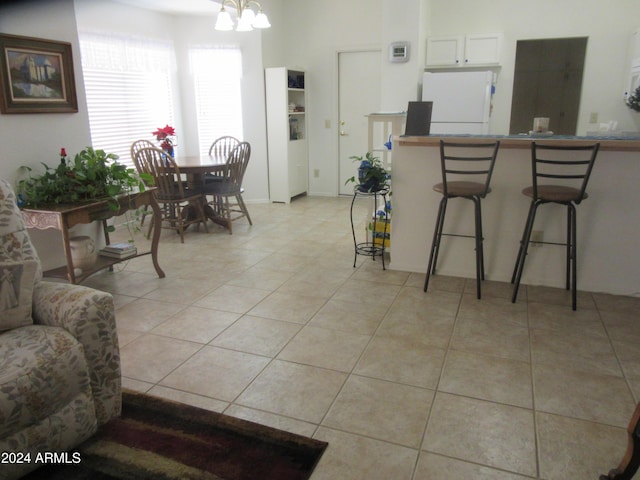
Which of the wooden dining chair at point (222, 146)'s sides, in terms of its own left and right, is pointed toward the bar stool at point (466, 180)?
left

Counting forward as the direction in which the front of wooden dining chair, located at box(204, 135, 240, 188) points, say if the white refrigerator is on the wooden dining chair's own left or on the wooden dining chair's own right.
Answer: on the wooden dining chair's own left

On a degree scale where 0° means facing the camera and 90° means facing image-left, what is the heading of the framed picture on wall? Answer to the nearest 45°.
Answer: approximately 315°

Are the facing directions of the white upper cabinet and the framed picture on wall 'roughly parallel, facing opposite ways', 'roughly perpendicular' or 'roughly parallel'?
roughly perpendicular

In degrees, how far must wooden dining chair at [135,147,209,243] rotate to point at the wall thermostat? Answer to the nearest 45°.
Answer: approximately 45° to its right

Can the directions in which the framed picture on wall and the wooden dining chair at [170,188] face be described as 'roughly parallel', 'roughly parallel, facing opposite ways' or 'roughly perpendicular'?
roughly perpendicular

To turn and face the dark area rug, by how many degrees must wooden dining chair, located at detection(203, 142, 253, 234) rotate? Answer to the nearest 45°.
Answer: approximately 135° to its left

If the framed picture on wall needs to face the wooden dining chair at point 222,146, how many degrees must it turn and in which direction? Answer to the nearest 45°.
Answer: approximately 90° to its left

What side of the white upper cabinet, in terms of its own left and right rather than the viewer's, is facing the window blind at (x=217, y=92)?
right
